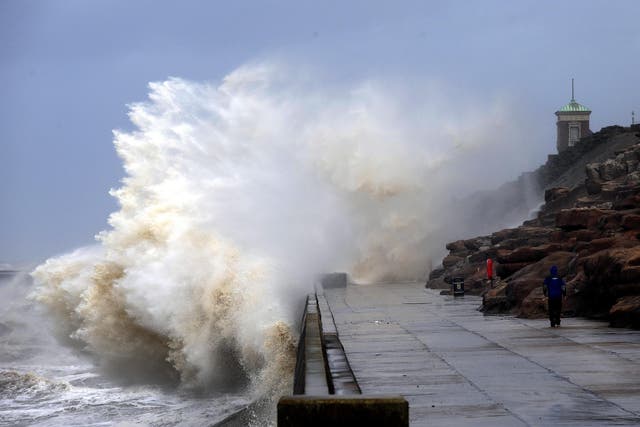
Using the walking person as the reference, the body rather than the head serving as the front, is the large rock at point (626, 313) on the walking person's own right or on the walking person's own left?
on the walking person's own right

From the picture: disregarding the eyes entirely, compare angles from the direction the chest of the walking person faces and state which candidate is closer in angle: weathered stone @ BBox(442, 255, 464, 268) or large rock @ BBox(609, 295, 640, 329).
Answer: the weathered stone

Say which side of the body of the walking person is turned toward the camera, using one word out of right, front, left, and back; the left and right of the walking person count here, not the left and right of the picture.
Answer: back

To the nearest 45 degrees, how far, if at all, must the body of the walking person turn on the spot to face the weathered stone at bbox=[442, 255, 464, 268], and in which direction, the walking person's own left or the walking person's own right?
0° — they already face it
